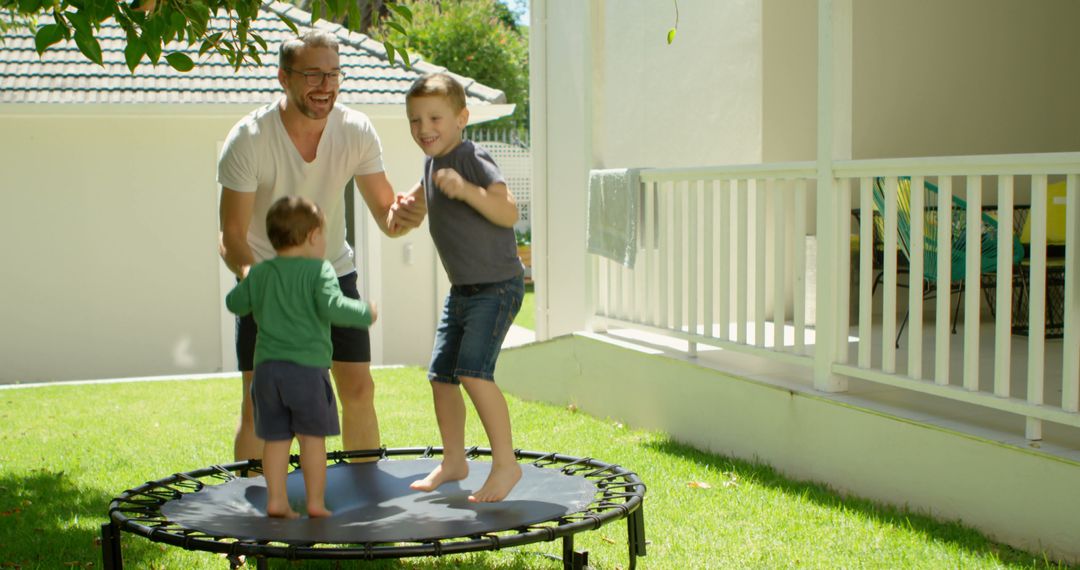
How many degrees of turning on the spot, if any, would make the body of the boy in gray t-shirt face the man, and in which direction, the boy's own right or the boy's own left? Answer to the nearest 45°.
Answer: approximately 90° to the boy's own right

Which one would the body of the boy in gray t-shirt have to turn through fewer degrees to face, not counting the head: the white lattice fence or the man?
the man

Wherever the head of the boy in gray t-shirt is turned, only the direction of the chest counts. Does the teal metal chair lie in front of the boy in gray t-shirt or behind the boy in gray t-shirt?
behind

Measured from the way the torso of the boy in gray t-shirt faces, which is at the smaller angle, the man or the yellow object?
the man

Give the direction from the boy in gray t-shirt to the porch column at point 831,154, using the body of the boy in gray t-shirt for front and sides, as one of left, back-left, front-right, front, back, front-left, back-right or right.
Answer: back

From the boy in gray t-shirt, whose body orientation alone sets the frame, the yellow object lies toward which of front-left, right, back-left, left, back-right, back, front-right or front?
back

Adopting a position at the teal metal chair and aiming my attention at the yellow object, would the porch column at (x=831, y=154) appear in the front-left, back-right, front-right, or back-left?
back-right

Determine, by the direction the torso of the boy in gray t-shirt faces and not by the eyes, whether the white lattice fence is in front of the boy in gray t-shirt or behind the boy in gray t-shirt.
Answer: behind

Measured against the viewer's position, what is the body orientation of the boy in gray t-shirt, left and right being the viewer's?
facing the viewer and to the left of the viewer

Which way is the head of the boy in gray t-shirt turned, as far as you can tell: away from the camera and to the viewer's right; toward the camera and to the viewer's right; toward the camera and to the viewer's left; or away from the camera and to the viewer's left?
toward the camera and to the viewer's left

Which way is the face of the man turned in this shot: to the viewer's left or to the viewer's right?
to the viewer's right
